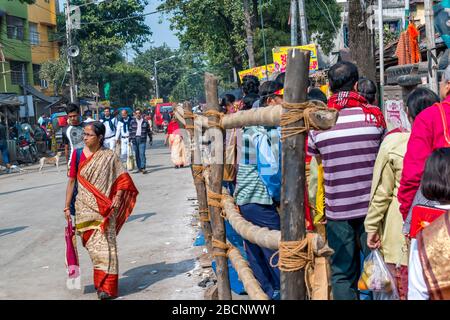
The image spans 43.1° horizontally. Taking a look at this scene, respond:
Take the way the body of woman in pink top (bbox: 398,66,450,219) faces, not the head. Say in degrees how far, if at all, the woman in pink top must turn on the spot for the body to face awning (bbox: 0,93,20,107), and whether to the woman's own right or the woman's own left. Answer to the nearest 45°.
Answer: approximately 45° to the woman's own left

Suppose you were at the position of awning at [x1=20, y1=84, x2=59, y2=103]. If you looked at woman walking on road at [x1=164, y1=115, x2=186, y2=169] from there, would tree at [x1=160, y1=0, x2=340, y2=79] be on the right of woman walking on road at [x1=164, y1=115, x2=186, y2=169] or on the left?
left

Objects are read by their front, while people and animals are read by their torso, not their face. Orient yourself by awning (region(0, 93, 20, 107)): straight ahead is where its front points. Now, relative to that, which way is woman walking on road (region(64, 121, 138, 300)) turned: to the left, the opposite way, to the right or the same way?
to the right

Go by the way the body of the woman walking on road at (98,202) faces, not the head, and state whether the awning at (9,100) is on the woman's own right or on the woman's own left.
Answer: on the woman's own right

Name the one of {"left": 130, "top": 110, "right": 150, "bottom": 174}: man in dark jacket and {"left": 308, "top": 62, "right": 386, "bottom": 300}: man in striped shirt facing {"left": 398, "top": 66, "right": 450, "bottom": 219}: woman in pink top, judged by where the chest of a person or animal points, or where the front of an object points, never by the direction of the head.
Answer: the man in dark jacket

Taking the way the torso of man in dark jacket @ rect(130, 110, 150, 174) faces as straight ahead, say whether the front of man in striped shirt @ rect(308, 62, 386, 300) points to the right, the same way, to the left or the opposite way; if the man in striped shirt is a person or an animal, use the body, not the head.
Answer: the opposite way

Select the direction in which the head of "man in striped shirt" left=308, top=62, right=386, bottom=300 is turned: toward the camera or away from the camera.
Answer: away from the camera

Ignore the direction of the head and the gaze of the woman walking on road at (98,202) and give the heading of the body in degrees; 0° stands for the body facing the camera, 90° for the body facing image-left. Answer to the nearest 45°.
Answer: approximately 45°

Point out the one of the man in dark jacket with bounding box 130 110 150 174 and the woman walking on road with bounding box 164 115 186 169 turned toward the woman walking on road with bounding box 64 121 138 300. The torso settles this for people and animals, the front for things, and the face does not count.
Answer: the man in dark jacket

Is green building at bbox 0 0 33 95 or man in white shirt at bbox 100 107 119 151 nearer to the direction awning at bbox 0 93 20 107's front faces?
the man in white shirt

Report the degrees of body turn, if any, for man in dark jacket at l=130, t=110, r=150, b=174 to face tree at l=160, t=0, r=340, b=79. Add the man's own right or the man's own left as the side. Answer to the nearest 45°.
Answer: approximately 180°

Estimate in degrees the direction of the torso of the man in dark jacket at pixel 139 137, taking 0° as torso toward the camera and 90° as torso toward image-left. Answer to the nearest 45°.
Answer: approximately 0°

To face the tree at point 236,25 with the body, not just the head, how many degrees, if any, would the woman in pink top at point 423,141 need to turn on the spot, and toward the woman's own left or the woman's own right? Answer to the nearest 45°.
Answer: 0° — they already face it

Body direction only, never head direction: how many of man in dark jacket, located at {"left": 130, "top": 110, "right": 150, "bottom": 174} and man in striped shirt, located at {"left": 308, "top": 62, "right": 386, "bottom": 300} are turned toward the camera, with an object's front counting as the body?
1

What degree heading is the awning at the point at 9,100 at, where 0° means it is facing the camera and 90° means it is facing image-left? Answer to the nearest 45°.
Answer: approximately 315°
